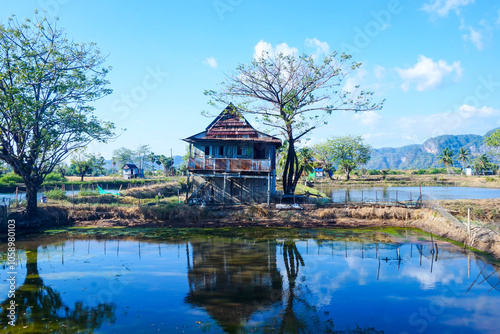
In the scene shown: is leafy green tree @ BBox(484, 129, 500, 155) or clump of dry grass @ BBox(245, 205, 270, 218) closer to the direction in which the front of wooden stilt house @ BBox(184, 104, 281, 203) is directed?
the clump of dry grass

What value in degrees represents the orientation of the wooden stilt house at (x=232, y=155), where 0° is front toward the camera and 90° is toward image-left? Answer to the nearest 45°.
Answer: approximately 0°

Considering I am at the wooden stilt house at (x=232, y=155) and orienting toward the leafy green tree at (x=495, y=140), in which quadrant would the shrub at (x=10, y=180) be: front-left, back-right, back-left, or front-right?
back-left

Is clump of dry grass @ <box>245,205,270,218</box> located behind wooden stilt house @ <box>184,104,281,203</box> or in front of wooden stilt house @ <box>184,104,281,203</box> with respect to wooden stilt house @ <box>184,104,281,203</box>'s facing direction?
in front

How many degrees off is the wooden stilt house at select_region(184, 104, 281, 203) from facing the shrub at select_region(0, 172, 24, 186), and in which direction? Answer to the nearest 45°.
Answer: approximately 135° to its right

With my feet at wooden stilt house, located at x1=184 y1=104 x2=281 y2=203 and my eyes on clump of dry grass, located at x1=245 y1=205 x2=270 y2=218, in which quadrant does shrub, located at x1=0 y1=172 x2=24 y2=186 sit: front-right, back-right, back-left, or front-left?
back-right

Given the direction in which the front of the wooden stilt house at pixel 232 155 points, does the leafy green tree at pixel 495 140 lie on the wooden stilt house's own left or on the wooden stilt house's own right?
on the wooden stilt house's own left
